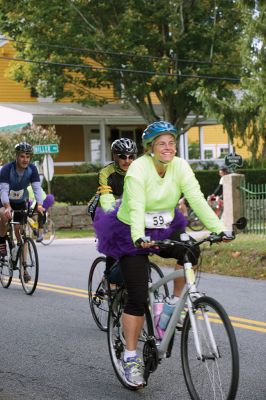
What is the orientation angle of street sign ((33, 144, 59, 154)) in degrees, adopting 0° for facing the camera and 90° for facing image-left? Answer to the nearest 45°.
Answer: approximately 0°

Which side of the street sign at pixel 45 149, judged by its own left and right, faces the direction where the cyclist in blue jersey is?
front

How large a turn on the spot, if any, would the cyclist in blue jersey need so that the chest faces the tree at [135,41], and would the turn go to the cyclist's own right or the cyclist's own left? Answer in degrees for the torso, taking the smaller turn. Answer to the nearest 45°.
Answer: approximately 135° to the cyclist's own left

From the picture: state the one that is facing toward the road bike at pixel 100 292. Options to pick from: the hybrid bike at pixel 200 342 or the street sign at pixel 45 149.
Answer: the street sign

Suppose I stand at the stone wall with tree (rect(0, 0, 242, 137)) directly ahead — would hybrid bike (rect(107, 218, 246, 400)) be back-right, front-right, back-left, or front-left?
back-right

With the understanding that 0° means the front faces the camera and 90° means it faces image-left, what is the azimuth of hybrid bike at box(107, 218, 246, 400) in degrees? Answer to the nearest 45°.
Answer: approximately 315°

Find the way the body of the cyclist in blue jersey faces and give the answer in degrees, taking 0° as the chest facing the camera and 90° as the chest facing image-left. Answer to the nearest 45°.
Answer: approximately 315°

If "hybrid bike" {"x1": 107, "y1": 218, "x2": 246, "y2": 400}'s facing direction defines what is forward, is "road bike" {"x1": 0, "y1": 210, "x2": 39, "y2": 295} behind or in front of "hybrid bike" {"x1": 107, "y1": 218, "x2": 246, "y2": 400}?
behind

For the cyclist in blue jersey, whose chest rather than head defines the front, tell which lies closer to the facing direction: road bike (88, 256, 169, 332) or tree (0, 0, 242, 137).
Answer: the road bike

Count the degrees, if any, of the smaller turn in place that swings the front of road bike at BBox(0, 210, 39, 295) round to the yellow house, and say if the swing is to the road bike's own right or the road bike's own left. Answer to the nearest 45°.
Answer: approximately 135° to the road bike's own left

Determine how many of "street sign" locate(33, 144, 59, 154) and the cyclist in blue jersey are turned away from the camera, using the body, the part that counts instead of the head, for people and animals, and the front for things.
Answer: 0
